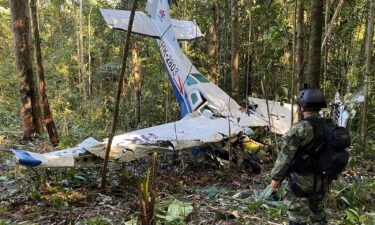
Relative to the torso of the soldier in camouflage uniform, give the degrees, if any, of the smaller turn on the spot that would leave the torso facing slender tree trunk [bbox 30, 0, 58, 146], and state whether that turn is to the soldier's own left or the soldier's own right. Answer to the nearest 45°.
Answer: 0° — they already face it

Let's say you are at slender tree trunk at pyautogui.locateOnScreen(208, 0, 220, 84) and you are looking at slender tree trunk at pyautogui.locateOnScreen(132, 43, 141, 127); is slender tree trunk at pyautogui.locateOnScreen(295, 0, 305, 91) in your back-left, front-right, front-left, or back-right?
back-left

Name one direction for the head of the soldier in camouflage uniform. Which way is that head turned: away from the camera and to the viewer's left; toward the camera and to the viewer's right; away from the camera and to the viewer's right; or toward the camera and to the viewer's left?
away from the camera and to the viewer's left

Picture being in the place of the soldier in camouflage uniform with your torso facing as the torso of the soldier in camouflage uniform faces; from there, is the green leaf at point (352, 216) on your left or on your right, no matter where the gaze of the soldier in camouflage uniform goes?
on your right

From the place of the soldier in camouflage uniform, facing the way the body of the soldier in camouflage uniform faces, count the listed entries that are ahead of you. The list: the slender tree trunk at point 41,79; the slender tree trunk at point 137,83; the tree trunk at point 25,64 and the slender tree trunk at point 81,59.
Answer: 4

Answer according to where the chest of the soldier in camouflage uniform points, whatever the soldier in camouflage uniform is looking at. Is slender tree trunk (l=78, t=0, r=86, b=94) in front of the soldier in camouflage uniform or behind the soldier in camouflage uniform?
in front

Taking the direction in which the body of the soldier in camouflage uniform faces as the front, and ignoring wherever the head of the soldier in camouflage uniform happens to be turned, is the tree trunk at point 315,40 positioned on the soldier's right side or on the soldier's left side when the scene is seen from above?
on the soldier's right side

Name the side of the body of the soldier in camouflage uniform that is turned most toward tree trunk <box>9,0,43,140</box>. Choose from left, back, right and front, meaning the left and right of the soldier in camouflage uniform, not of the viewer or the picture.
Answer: front

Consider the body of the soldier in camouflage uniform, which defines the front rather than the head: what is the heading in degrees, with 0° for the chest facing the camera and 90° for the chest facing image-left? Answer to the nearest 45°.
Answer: approximately 135°

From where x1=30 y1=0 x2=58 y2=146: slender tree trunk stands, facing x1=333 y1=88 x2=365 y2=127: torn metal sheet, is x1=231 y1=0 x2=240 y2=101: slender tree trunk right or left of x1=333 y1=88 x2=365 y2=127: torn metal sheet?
left

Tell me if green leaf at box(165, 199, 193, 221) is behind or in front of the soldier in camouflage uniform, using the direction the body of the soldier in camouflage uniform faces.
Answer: in front

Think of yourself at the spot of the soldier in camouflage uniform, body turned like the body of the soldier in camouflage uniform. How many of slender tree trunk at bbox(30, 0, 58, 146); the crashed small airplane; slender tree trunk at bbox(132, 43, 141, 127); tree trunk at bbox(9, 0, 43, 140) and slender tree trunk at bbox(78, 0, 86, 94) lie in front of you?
5

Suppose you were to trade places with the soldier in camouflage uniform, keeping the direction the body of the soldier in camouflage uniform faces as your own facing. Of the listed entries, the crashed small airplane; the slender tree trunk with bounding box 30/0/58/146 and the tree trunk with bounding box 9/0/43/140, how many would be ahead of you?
3

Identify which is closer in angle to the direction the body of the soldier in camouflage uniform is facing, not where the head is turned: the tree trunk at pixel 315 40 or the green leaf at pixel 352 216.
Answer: the tree trunk

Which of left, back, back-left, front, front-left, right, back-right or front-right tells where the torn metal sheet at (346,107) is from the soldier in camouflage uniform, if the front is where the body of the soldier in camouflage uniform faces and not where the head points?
front-right
